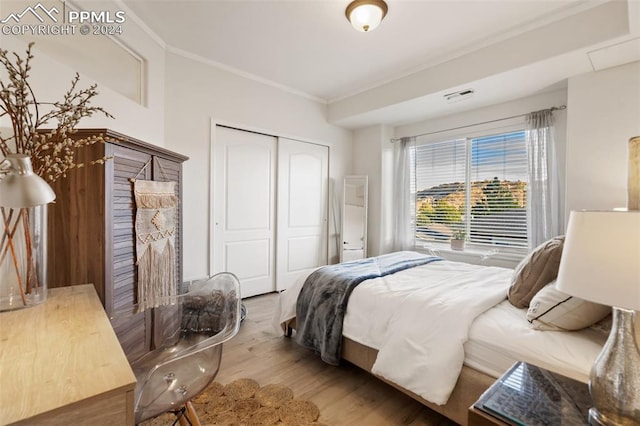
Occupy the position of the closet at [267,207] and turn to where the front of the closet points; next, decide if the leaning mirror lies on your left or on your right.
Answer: on your left

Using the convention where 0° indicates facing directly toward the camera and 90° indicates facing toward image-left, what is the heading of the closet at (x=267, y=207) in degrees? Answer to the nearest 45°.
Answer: approximately 315°

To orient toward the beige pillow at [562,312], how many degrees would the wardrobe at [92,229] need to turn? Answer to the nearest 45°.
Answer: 0° — it already faces it

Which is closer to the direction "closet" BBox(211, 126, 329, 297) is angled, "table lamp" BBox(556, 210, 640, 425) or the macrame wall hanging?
the table lamp

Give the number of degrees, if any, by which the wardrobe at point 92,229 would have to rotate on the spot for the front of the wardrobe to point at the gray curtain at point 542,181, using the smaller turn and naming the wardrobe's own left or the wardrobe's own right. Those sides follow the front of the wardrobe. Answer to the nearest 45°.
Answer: approximately 45° to the wardrobe's own left

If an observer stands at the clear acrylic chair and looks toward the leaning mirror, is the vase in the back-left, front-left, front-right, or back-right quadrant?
back-left

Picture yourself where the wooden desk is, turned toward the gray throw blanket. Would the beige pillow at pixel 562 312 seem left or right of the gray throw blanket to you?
right

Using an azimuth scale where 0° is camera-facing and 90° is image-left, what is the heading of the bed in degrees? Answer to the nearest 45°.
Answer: approximately 135°

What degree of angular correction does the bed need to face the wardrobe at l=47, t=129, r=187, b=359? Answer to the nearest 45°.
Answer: approximately 90° to its left

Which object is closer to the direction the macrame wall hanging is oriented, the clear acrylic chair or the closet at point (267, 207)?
the clear acrylic chair

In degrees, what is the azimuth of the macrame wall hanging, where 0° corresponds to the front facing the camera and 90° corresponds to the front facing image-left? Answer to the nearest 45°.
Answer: approximately 315°

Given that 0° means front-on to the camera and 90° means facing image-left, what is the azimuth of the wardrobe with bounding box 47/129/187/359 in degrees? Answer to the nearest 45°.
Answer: approximately 315°

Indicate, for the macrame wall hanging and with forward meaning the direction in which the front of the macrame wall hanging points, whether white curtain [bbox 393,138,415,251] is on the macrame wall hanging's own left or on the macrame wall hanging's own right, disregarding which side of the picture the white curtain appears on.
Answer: on the macrame wall hanging's own left

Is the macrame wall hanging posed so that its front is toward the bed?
yes
